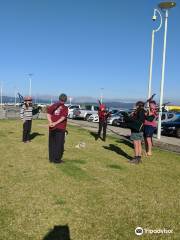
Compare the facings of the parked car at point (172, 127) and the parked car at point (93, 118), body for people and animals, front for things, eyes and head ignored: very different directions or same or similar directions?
same or similar directions

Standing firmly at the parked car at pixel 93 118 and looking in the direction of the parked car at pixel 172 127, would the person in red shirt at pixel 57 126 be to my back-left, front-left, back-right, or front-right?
front-right

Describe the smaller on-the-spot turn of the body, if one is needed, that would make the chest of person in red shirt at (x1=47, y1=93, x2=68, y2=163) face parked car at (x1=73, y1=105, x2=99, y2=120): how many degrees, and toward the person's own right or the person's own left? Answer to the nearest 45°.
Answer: approximately 45° to the person's own left

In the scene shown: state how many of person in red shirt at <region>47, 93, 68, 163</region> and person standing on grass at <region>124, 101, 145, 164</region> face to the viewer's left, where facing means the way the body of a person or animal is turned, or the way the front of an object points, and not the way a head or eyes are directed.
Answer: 1

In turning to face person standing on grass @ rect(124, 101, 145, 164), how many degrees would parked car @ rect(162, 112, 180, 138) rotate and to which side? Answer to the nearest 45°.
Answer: approximately 45° to its left

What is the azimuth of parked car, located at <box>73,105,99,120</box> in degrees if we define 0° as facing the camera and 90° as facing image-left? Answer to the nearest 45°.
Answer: approximately 45°

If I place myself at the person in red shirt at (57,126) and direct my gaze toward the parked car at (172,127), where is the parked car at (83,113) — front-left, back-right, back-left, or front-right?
front-left

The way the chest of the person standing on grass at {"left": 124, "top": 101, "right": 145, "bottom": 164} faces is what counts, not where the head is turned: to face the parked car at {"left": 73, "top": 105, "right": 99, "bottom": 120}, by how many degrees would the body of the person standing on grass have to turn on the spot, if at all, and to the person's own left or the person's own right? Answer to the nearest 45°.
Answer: approximately 90° to the person's own right

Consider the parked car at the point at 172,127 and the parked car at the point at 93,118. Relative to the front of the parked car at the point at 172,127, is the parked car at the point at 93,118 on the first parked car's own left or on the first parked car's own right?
on the first parked car's own right

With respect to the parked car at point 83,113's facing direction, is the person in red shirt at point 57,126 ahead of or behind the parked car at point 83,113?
ahead

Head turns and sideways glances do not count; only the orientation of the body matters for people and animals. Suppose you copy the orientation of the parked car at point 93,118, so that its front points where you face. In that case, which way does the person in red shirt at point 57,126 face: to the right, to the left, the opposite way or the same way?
the opposite way

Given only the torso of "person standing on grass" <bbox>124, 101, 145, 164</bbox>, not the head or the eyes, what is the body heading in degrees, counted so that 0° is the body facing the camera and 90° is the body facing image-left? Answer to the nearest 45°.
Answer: approximately 90°
